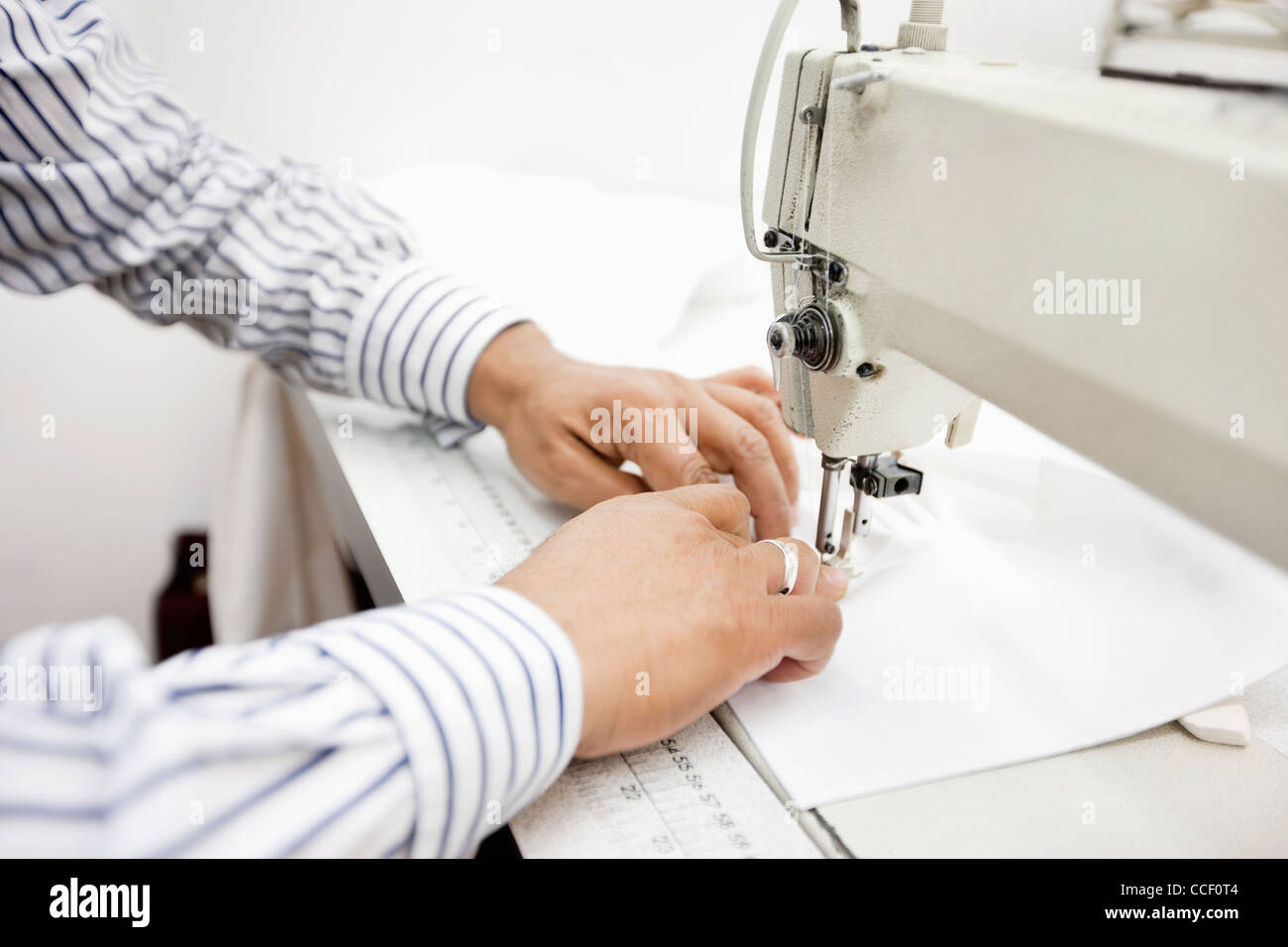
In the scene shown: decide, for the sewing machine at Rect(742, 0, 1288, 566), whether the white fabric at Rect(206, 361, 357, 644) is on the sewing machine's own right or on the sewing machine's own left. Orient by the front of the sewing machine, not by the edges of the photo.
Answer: on the sewing machine's own right

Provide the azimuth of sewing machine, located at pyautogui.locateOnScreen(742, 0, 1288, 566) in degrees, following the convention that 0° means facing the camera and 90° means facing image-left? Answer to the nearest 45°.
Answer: approximately 45°
